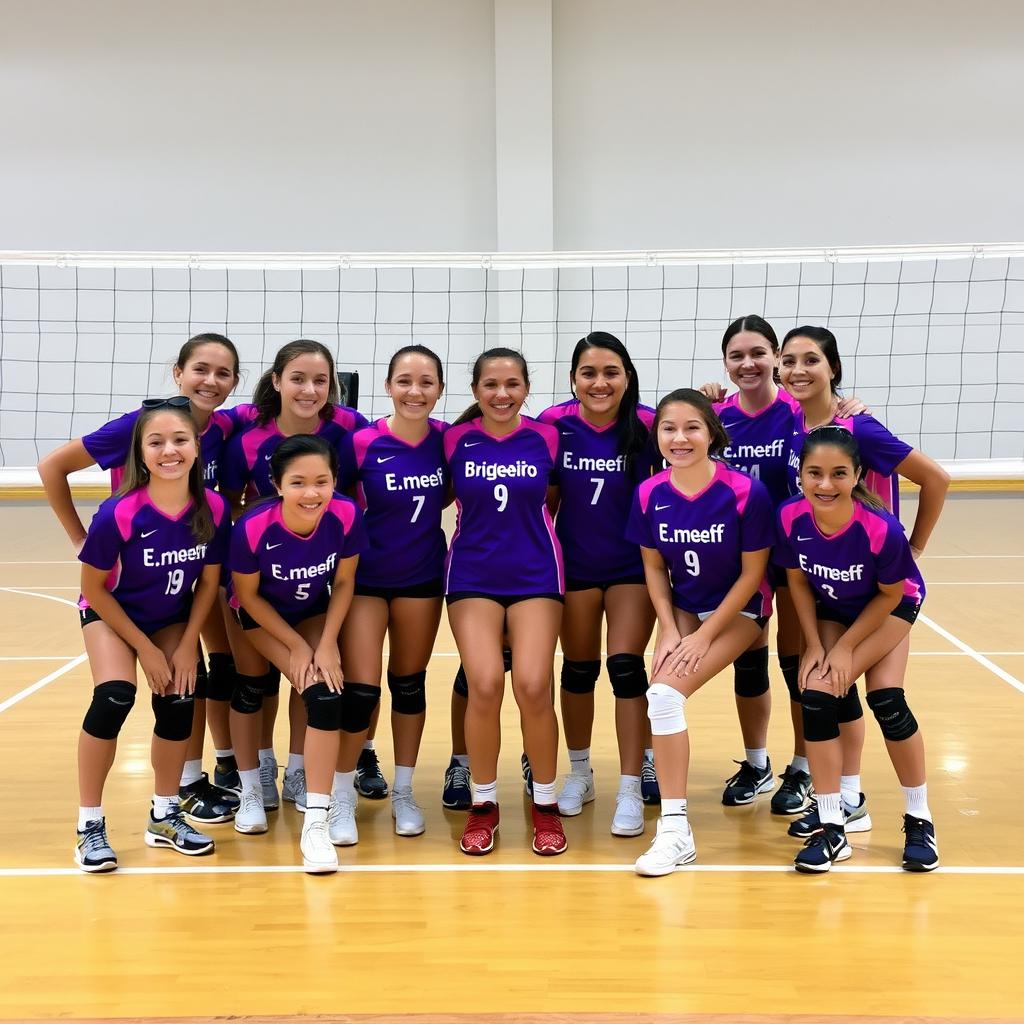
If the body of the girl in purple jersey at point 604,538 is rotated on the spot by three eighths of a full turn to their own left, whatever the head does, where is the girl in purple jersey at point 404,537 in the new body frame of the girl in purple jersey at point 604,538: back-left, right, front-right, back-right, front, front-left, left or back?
back-left

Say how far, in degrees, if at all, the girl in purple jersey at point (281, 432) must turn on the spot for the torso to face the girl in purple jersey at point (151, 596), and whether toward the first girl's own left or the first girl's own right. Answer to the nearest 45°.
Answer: approximately 45° to the first girl's own right

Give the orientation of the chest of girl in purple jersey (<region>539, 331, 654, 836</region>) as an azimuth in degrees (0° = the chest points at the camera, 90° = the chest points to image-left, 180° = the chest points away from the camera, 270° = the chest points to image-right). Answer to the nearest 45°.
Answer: approximately 0°

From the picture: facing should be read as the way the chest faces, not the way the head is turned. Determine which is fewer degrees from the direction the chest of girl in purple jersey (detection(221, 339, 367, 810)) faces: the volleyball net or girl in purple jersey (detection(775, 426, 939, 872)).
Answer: the girl in purple jersey

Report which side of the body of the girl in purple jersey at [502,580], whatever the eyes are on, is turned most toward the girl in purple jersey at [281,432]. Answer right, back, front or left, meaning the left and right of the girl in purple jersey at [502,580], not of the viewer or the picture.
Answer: right

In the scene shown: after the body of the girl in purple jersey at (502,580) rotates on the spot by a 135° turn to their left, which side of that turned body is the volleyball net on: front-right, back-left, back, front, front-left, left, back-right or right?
front-left

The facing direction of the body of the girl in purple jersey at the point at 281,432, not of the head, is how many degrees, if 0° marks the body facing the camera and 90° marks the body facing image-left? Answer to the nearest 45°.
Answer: approximately 0°
